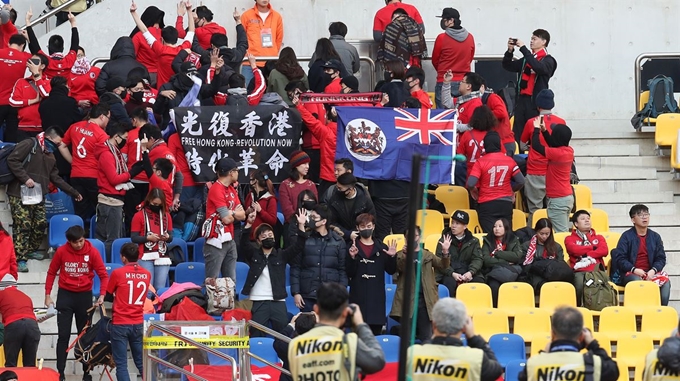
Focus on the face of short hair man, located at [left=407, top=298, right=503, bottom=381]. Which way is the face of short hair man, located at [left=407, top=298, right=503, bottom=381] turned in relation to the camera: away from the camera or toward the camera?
away from the camera

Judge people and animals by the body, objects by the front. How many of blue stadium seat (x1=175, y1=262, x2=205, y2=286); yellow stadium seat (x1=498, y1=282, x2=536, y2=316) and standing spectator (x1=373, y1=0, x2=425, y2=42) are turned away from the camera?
1

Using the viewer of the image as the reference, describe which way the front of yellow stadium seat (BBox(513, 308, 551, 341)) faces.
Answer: facing the viewer

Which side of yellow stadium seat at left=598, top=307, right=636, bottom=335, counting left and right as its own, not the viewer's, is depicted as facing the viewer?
front

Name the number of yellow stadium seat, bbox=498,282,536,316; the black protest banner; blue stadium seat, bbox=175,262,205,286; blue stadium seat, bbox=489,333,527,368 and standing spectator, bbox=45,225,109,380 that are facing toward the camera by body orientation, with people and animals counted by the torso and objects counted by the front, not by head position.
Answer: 5

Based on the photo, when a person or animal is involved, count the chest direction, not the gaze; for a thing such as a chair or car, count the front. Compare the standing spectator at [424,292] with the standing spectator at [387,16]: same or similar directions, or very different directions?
very different directions

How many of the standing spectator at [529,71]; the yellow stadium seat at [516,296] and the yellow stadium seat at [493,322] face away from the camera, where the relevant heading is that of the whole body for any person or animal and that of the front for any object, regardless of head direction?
0

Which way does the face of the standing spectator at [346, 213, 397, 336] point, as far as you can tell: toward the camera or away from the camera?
toward the camera

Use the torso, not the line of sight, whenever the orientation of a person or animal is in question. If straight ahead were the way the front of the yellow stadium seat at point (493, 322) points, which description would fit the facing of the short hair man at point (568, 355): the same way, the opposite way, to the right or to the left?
the opposite way

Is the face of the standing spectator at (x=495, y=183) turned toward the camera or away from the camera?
away from the camera

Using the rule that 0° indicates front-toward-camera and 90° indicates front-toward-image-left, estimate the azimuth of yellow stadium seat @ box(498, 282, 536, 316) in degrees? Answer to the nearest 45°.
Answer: approximately 0°

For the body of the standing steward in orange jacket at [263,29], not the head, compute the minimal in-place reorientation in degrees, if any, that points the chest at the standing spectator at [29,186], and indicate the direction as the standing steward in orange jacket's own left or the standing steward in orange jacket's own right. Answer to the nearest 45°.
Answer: approximately 45° to the standing steward in orange jacket's own right
